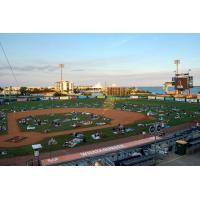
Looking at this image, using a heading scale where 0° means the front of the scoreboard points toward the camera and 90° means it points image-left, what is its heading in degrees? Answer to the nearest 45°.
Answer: approximately 0°
